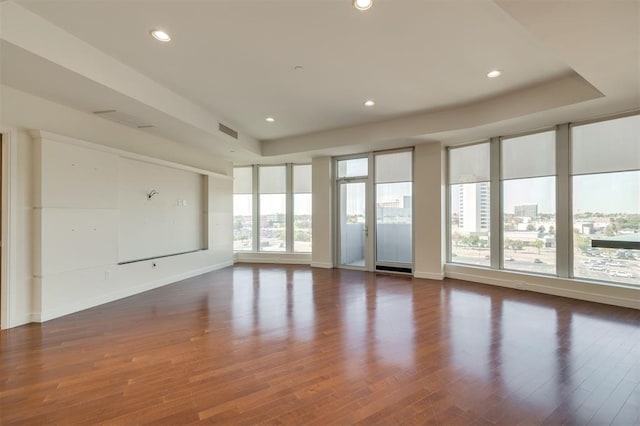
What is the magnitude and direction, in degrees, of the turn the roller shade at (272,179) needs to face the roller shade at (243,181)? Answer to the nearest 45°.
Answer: approximately 90° to its right

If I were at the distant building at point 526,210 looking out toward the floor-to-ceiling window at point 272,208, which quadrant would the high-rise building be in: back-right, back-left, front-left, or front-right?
front-right

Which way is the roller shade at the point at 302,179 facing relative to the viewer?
toward the camera

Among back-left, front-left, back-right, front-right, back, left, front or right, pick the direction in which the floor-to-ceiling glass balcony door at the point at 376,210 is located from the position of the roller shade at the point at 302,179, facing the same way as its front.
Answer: front-left

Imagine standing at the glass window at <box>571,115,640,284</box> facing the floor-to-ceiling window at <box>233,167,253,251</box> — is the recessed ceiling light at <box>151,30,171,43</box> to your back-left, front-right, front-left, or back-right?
front-left

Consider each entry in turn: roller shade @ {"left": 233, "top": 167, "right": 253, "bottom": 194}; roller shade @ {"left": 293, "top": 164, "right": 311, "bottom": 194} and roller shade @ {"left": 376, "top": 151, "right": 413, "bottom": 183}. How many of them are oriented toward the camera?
3

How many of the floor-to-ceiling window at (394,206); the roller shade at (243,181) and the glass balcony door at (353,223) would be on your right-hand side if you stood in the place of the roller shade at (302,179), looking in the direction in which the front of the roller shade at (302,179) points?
1

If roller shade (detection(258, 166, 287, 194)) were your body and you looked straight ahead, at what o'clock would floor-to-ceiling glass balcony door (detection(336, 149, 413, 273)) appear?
The floor-to-ceiling glass balcony door is roughly at 10 o'clock from the roller shade.

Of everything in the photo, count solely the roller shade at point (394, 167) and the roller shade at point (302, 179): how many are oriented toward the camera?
2

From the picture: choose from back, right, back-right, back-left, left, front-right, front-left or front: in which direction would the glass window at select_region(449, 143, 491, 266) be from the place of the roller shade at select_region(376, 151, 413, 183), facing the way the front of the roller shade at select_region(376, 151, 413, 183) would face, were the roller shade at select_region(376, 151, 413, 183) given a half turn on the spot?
right

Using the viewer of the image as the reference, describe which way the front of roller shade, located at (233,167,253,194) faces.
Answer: facing the viewer

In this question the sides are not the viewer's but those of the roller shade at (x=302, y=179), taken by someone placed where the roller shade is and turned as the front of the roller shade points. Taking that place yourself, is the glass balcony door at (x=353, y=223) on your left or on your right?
on your left

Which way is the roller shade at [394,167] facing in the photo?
toward the camera

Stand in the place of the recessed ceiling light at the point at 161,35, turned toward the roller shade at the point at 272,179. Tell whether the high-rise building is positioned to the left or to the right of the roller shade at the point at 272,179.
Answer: right

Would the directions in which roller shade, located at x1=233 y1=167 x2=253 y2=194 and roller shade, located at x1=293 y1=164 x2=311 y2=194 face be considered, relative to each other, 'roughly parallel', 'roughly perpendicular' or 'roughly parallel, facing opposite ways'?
roughly parallel
